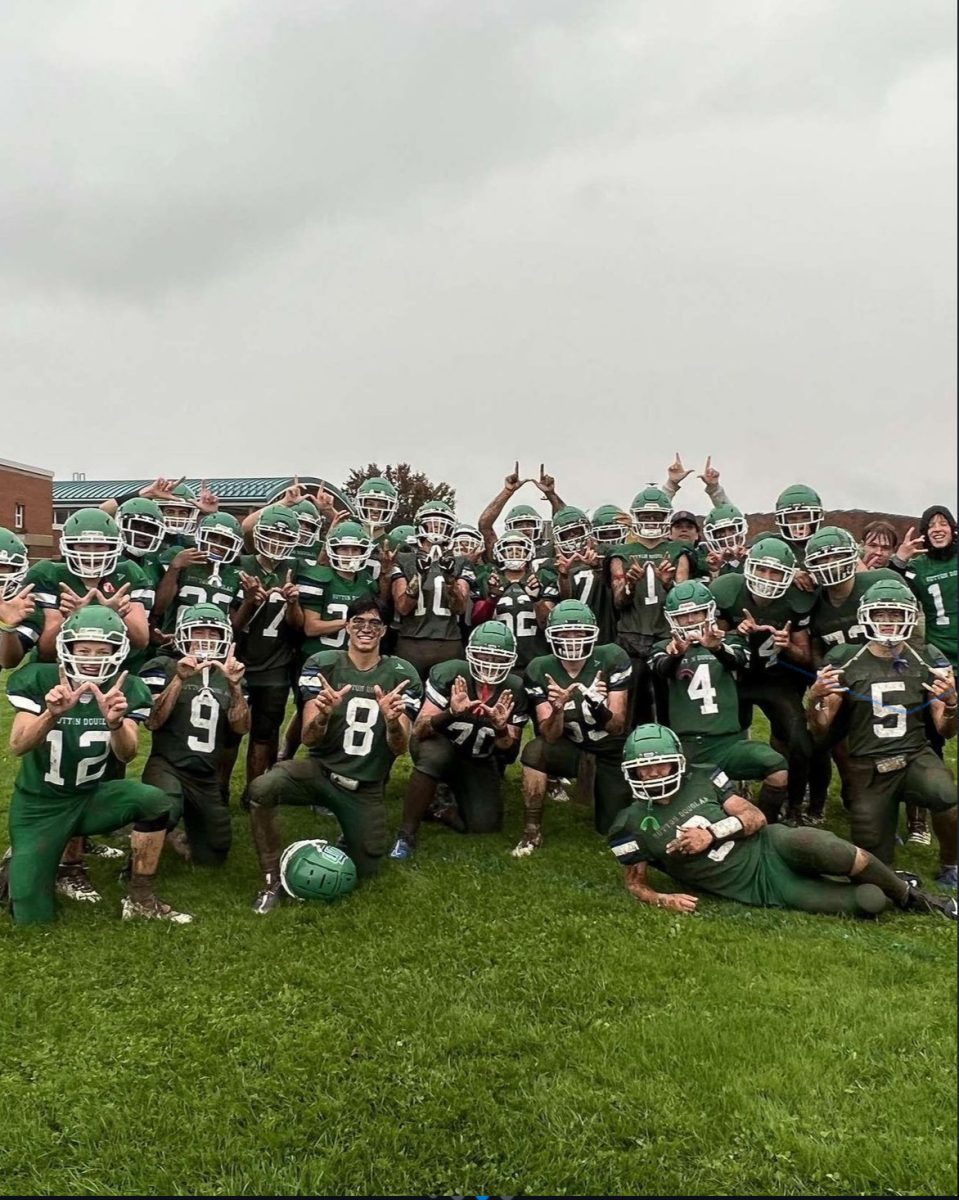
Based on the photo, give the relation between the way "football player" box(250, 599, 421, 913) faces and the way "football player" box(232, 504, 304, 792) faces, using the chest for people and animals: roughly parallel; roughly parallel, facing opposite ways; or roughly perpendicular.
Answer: roughly parallel

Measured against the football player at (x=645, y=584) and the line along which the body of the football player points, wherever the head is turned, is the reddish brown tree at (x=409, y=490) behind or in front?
behind

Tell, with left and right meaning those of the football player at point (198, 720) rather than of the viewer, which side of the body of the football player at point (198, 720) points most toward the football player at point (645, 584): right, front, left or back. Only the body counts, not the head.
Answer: left

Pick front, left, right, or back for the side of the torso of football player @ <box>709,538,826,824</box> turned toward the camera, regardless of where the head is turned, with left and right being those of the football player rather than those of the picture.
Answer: front

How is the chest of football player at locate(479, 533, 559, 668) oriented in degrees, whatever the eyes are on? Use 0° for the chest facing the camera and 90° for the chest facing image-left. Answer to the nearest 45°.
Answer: approximately 0°

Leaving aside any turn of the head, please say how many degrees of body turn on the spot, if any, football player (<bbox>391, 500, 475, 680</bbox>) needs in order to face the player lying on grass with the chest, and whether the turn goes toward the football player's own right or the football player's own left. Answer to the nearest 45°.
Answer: approximately 45° to the football player's own left

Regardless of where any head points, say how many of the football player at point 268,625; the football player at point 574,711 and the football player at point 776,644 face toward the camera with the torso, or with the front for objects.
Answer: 3

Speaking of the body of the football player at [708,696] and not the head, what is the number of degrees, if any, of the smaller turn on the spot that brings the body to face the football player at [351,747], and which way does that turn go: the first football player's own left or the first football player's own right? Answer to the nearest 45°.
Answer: approximately 45° to the first football player's own right

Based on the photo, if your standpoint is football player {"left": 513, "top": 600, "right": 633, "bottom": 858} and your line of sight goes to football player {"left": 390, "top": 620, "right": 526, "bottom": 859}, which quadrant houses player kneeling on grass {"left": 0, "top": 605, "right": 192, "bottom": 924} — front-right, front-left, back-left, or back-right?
front-left

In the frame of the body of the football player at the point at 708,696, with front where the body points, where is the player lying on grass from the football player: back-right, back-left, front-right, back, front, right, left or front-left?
front

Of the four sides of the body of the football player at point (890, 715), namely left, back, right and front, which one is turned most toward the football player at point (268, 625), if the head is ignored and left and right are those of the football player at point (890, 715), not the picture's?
right

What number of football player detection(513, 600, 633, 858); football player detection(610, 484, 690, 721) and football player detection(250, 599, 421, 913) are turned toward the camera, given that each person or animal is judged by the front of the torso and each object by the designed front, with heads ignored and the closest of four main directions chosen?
3

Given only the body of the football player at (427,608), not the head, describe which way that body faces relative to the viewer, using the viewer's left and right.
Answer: facing the viewer
